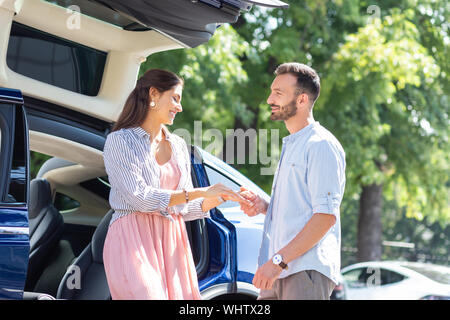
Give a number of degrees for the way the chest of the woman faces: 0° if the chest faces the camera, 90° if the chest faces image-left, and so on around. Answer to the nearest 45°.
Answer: approximately 315°

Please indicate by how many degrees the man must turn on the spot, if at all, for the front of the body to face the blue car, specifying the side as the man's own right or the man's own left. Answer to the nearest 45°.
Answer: approximately 45° to the man's own right

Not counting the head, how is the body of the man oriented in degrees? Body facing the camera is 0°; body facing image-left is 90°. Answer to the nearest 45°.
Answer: approximately 90°

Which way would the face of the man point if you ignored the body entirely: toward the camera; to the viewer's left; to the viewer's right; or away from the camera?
to the viewer's left

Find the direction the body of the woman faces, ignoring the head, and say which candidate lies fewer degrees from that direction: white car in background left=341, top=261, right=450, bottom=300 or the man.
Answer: the man

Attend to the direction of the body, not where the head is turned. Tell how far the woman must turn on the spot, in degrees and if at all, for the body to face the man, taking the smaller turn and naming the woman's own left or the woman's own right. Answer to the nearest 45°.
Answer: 0° — they already face them

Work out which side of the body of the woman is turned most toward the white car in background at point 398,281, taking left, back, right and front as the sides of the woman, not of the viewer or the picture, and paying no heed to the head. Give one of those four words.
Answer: left

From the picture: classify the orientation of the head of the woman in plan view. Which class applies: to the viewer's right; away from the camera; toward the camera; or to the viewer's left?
to the viewer's right

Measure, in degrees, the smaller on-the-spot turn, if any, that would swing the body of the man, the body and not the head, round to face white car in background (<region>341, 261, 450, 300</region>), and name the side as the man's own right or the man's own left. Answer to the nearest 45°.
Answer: approximately 90° to the man's own right

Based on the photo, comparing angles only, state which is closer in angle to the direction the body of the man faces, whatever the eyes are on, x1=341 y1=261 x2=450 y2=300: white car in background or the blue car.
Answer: the blue car

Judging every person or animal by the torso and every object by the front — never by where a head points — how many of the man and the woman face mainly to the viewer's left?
1
